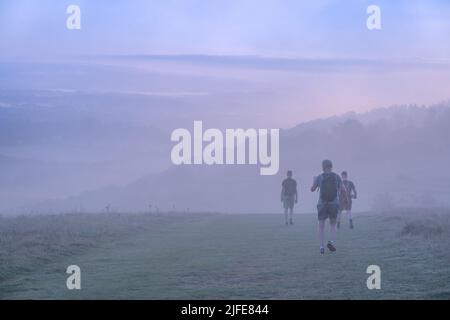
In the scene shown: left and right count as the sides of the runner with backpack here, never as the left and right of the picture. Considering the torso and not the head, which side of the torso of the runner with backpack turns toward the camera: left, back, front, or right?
back
